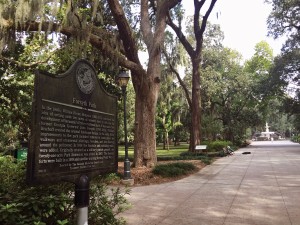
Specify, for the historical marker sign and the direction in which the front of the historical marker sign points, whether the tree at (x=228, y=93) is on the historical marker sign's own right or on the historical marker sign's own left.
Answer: on the historical marker sign's own left

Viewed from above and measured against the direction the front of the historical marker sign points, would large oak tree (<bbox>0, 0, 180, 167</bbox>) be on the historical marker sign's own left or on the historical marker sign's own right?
on the historical marker sign's own left

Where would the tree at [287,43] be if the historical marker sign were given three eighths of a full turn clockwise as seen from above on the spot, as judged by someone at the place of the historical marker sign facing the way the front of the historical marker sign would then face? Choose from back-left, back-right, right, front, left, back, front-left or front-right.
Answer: back-right

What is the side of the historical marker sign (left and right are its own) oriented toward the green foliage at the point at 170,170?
left

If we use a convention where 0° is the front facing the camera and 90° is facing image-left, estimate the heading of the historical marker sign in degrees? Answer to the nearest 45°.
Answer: approximately 315°
